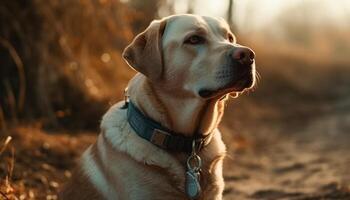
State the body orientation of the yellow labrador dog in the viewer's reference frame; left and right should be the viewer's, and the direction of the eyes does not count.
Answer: facing the viewer and to the right of the viewer
